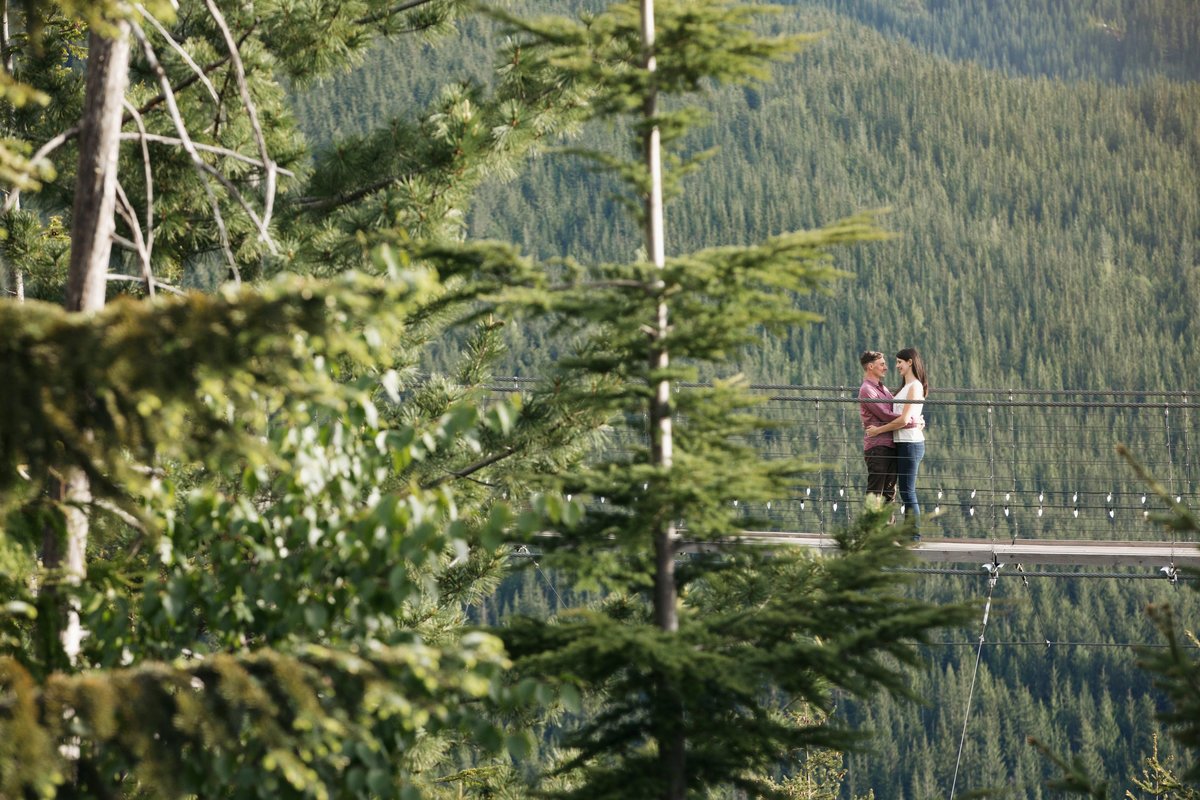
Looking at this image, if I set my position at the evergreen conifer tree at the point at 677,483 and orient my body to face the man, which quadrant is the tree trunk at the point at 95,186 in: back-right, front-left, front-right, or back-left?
back-left

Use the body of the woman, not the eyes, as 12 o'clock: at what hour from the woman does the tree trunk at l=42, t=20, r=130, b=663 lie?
The tree trunk is roughly at 10 o'clock from the woman.

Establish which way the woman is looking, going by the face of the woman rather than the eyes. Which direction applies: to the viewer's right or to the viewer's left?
to the viewer's left

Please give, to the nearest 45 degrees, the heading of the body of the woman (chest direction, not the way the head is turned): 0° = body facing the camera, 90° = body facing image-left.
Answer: approximately 90°

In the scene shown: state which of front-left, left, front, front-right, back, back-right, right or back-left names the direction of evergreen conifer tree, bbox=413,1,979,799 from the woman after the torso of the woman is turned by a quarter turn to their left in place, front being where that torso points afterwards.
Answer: front

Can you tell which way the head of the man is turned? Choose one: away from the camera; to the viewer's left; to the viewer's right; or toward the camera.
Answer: to the viewer's right
